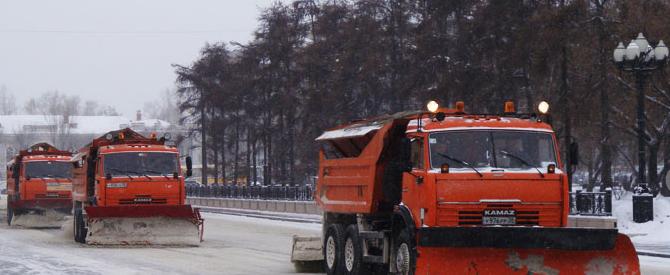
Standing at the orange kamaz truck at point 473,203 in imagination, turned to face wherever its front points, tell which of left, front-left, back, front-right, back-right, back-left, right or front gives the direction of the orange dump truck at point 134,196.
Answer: back

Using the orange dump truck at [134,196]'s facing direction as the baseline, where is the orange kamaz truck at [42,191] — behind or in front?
behind

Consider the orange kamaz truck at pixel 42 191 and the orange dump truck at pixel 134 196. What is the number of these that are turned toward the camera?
2

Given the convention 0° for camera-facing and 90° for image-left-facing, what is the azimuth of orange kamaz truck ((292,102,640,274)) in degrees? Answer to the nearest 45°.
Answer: approximately 315°

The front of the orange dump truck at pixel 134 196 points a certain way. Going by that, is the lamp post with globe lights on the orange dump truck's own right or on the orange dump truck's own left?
on the orange dump truck's own left

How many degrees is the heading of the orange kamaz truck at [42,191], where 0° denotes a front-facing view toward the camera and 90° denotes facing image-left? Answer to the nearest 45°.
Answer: approximately 0°

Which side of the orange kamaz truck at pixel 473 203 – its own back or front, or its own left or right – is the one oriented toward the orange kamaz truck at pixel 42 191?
back

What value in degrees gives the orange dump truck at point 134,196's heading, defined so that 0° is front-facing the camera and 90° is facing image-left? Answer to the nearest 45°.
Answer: approximately 0°
